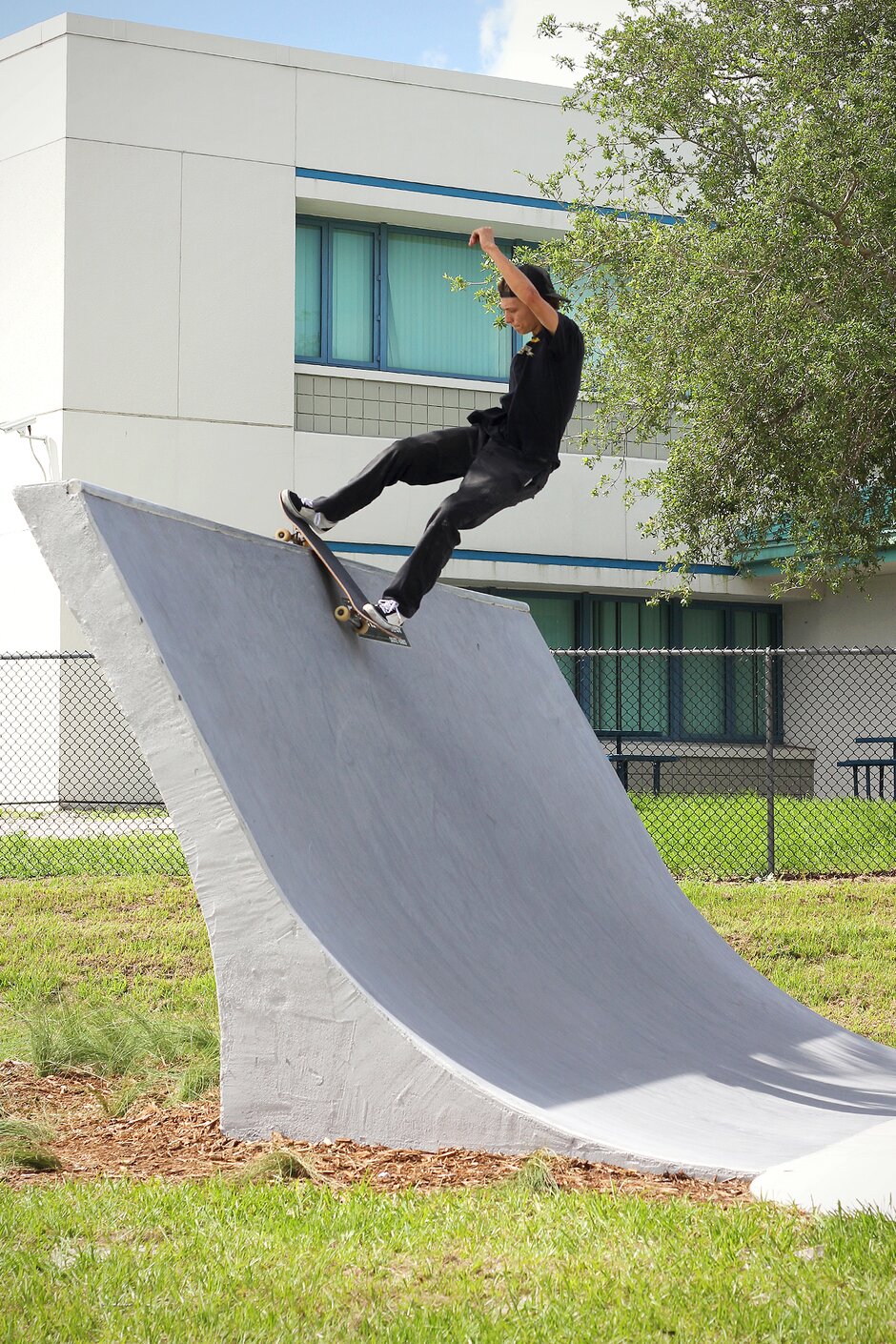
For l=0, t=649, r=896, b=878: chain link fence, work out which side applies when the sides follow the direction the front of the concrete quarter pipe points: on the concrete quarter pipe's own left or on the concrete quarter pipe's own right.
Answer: on the concrete quarter pipe's own left

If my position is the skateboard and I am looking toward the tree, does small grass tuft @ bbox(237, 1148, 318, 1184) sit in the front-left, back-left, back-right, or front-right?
back-right

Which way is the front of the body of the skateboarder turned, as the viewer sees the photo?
to the viewer's left

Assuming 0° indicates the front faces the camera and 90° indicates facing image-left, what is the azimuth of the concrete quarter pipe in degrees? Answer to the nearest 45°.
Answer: approximately 315°

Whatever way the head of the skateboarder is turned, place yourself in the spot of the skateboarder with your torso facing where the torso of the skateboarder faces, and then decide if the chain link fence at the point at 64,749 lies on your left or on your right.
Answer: on your right

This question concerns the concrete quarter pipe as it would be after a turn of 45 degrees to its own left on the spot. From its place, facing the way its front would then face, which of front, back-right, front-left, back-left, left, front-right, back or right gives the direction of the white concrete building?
left

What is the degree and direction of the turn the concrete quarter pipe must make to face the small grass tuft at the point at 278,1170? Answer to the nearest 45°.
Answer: approximately 45° to its right
